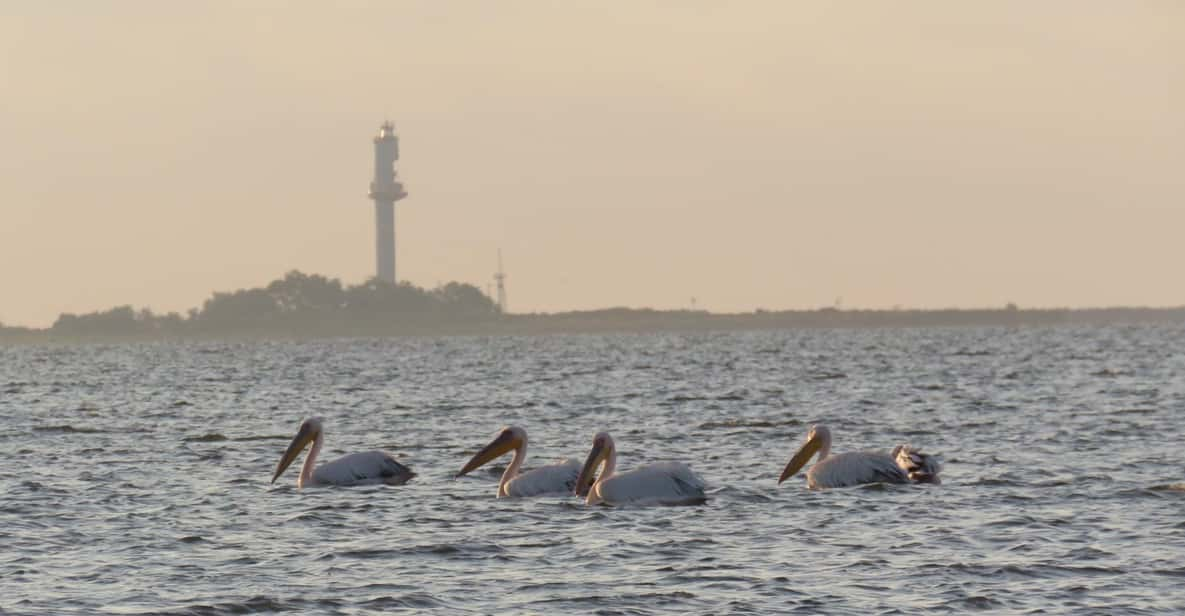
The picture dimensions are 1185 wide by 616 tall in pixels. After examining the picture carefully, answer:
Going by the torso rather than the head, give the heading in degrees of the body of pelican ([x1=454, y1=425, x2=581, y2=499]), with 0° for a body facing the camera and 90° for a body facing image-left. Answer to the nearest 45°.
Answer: approximately 90°

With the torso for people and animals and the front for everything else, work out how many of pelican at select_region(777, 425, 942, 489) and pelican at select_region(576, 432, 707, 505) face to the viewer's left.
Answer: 2

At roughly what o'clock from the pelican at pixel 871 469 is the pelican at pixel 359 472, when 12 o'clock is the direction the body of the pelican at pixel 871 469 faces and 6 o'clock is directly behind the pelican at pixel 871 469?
the pelican at pixel 359 472 is roughly at 12 o'clock from the pelican at pixel 871 469.

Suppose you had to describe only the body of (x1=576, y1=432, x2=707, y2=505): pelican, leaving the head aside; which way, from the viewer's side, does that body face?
to the viewer's left

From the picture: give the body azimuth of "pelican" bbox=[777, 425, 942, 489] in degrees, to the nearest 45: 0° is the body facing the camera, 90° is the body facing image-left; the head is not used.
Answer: approximately 90°

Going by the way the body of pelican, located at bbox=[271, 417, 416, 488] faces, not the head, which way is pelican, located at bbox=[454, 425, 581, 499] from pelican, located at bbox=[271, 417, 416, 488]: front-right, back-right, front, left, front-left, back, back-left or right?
back-left

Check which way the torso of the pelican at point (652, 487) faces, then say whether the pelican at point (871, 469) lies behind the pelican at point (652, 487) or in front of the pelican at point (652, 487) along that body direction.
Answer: behind

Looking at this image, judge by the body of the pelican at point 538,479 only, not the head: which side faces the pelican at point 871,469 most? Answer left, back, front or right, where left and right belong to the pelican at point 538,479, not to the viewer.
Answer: back

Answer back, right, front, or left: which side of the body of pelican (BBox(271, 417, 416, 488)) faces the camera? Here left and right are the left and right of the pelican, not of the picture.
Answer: left

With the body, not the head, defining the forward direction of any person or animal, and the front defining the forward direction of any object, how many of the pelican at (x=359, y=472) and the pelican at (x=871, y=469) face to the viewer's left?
2

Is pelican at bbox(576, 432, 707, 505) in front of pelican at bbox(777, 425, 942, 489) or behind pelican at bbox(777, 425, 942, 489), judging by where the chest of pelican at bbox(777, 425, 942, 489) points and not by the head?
in front

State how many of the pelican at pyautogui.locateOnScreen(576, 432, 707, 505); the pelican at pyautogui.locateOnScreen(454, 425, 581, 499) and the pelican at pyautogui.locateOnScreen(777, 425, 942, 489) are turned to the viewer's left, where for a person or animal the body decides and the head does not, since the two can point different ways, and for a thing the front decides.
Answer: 3

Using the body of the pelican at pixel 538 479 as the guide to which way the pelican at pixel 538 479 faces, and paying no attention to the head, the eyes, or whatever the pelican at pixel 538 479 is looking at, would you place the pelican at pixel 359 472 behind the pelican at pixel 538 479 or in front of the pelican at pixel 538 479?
in front

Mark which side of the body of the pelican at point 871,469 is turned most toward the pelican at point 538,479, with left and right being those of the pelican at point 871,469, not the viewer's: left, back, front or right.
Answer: front

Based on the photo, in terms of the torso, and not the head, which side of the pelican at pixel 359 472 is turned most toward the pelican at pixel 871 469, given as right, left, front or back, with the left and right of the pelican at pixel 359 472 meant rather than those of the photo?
back
